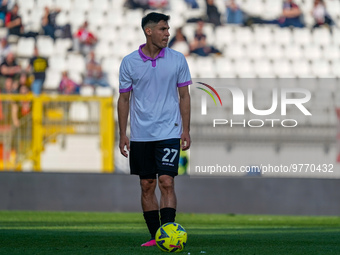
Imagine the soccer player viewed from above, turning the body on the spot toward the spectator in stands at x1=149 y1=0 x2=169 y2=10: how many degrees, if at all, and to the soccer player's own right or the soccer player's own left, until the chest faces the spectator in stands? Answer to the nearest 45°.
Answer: approximately 180°

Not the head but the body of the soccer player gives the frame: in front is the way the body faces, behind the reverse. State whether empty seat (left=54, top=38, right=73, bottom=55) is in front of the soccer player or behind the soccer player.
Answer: behind

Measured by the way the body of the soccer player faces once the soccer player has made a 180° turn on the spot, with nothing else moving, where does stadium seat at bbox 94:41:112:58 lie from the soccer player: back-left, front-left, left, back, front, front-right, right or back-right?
front

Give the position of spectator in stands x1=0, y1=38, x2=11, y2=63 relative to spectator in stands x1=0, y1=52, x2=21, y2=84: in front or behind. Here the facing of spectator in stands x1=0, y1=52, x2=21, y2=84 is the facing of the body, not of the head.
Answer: behind

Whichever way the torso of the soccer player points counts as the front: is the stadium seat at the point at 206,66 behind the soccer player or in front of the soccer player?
behind

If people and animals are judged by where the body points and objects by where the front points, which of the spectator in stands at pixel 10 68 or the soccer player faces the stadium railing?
the spectator in stands

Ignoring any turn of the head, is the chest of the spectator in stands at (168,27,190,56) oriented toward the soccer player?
yes
